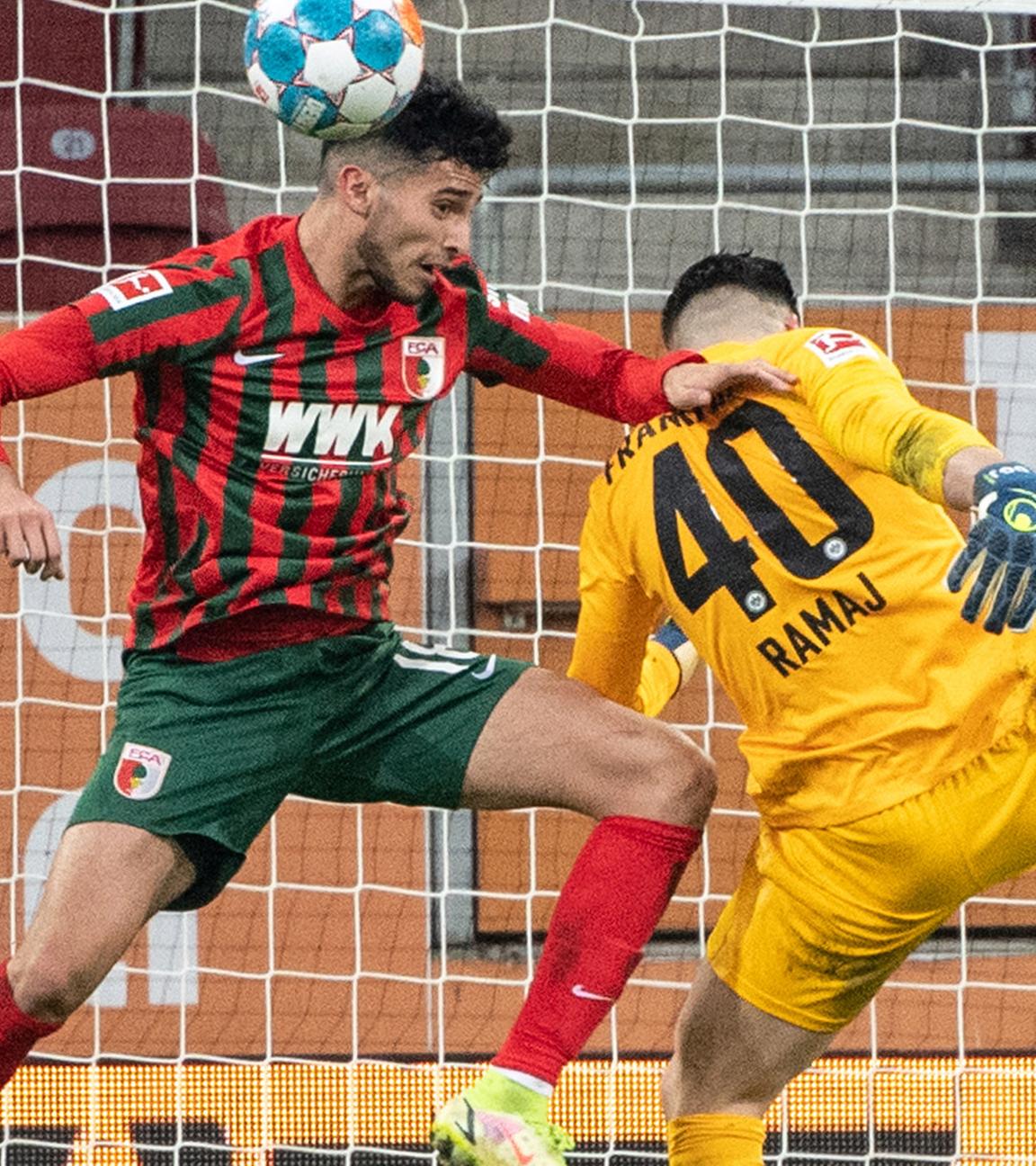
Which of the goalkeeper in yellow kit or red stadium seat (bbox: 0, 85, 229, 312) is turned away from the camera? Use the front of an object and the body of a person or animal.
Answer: the goalkeeper in yellow kit

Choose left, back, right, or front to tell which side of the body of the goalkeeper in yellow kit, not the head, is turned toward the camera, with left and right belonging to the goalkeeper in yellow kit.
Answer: back

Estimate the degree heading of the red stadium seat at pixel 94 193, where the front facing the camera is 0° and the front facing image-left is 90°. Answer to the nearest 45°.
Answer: approximately 0°

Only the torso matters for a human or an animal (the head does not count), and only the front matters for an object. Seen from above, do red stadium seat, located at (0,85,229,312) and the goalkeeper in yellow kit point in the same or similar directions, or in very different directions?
very different directions

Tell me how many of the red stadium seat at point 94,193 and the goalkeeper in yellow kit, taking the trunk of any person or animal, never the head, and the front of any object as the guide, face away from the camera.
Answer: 1

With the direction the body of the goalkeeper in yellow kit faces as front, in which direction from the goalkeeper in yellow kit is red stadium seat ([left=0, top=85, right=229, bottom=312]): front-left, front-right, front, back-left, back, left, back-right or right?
front-left
